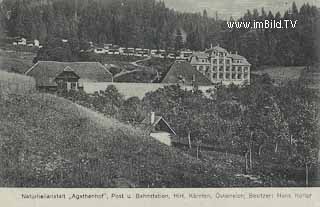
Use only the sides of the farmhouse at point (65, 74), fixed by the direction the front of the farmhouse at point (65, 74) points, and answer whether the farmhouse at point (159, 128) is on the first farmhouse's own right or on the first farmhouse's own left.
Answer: on the first farmhouse's own left

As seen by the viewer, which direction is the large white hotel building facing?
toward the camera

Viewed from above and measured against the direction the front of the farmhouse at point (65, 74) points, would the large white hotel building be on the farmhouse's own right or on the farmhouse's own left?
on the farmhouse's own left

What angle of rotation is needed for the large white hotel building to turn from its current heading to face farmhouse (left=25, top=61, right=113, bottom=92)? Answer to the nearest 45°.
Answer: approximately 90° to its right

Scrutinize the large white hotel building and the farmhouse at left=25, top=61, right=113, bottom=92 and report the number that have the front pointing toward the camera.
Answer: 2

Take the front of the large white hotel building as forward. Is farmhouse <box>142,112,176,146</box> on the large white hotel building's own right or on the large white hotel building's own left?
on the large white hotel building's own right

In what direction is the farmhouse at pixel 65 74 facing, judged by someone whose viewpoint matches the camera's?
facing the viewer
